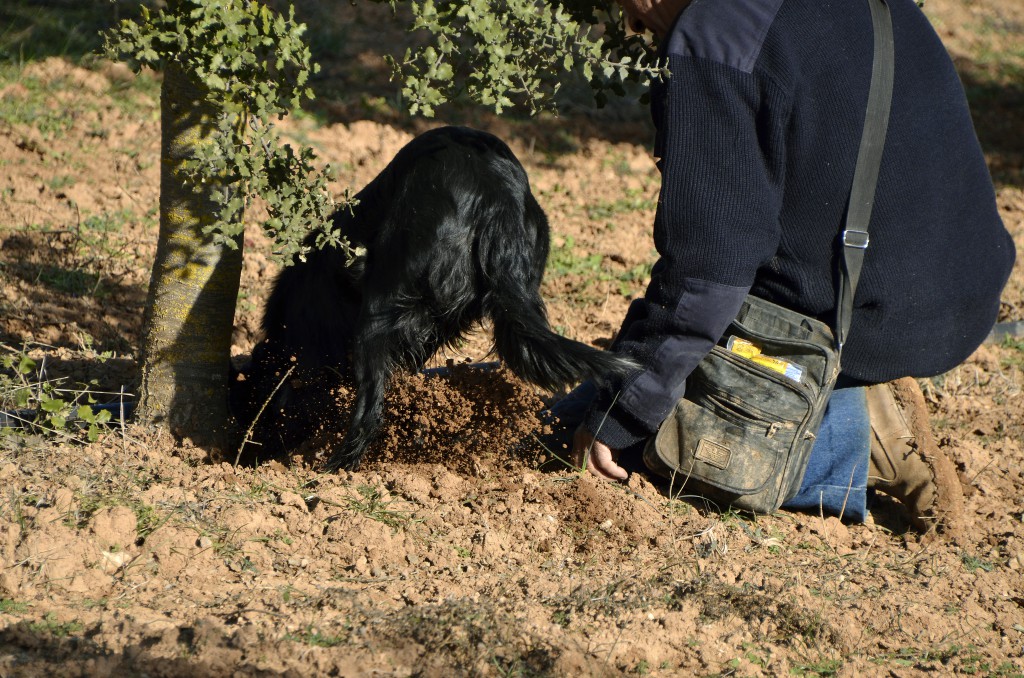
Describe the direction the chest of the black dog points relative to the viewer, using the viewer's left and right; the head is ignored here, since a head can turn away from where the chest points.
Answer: facing away from the viewer and to the left of the viewer

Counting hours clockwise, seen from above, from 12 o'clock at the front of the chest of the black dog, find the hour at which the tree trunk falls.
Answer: The tree trunk is roughly at 11 o'clock from the black dog.
